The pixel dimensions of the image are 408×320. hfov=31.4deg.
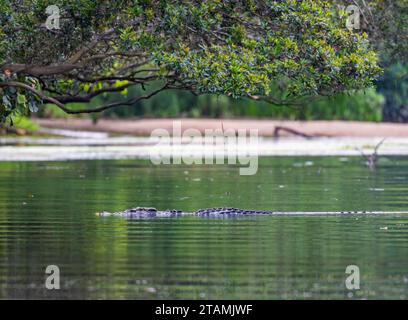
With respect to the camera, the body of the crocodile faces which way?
to the viewer's left
